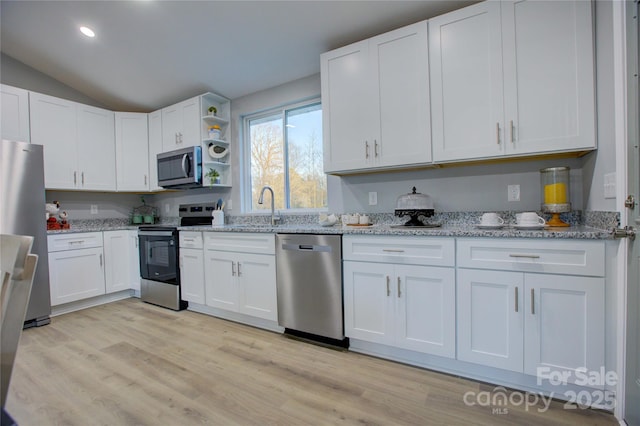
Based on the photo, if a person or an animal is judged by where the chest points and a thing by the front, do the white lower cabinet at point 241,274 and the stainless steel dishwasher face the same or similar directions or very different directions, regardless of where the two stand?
same or similar directions

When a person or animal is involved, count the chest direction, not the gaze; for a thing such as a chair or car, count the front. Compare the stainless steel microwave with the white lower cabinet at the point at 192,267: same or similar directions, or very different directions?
same or similar directions

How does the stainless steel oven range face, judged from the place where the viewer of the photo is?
facing the viewer and to the left of the viewer

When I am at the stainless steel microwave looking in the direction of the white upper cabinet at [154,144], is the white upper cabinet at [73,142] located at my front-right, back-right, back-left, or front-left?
front-left

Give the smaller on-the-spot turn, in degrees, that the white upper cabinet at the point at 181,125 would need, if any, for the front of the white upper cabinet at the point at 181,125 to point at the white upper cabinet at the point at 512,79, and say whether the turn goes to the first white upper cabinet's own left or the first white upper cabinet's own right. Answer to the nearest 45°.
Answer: approximately 90° to the first white upper cabinet's own left

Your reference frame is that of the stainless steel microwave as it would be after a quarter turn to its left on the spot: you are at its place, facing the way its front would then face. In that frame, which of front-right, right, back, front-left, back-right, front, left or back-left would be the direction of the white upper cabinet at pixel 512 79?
front

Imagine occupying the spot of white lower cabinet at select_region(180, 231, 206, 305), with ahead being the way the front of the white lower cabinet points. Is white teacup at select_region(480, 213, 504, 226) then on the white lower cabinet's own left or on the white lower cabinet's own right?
on the white lower cabinet's own left

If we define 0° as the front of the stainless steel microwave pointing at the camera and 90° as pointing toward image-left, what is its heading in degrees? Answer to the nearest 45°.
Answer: approximately 45°

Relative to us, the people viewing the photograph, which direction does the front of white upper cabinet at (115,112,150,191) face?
facing the viewer

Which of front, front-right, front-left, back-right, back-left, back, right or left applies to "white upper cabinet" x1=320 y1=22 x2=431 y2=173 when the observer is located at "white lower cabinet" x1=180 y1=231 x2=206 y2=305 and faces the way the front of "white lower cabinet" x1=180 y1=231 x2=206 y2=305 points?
left

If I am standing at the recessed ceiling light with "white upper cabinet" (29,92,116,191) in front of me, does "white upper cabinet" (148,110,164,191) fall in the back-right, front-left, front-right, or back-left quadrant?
front-right

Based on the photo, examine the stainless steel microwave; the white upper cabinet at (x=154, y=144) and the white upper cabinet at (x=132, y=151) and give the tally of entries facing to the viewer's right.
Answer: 0

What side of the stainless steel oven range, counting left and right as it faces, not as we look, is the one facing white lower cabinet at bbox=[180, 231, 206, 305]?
left

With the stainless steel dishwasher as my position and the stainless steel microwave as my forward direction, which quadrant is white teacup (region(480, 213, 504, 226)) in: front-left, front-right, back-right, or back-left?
back-right

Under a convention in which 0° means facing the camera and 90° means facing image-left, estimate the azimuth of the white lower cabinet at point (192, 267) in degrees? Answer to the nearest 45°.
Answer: approximately 45°

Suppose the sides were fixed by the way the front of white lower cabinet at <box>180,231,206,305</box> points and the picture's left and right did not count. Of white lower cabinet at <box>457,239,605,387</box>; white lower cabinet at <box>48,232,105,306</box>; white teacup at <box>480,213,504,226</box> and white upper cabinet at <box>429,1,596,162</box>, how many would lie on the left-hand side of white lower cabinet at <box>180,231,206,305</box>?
3

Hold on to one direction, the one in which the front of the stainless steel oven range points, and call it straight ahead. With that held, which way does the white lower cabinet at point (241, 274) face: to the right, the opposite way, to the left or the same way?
the same way

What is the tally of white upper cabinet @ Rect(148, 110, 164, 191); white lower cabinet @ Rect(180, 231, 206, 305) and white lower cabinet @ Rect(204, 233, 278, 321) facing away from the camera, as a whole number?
0
